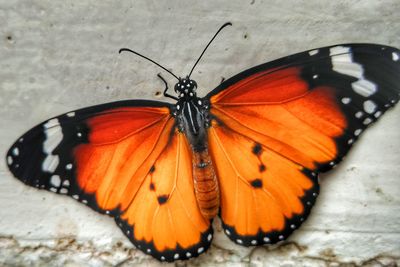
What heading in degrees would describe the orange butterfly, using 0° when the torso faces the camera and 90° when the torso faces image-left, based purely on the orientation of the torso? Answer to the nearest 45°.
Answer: approximately 180°
